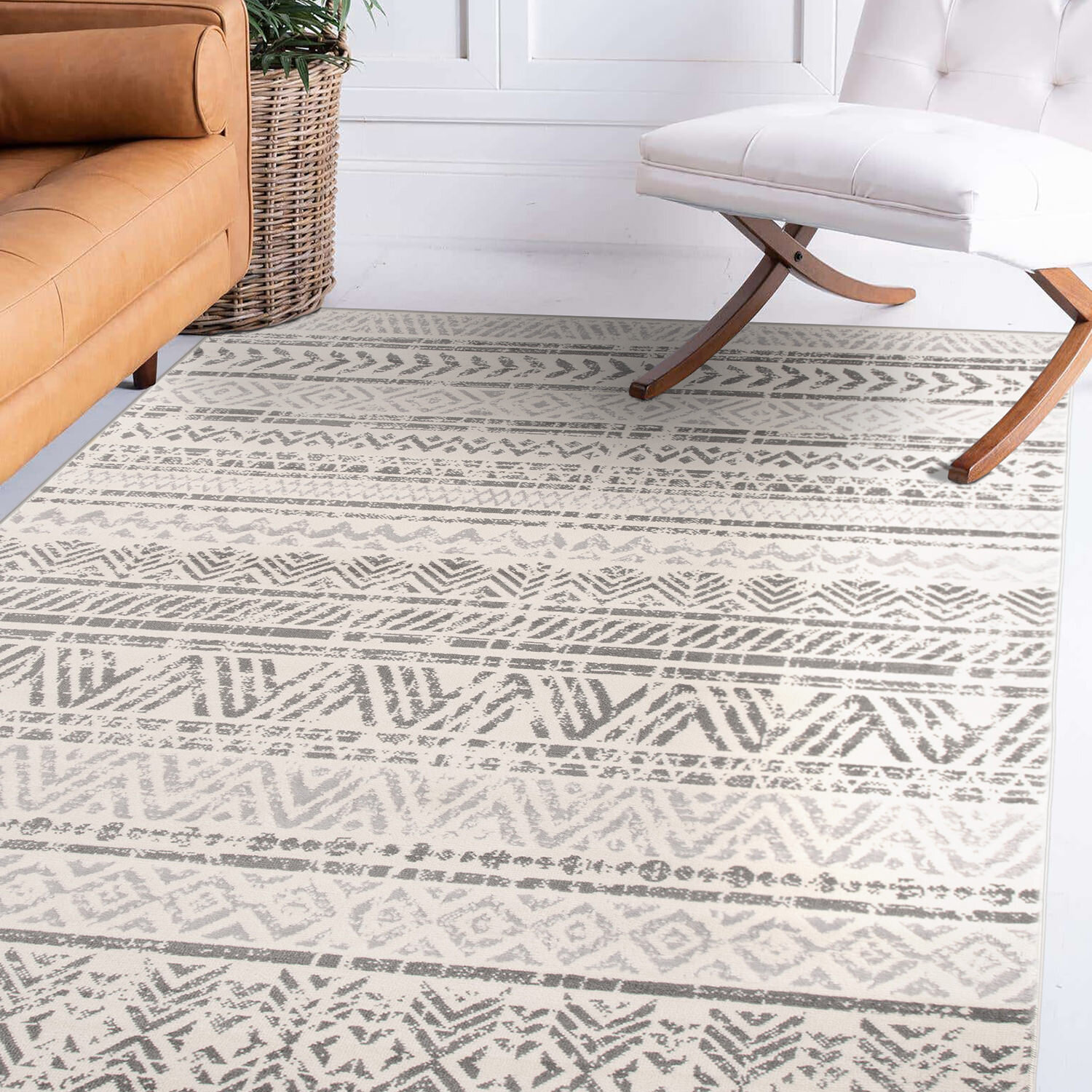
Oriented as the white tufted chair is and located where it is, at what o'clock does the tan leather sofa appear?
The tan leather sofa is roughly at 1 o'clock from the white tufted chair.

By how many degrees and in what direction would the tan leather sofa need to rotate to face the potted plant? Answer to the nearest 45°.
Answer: approximately 90° to its left

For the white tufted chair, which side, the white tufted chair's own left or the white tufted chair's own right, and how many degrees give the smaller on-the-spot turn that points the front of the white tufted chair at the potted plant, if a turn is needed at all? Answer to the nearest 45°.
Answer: approximately 45° to the white tufted chair's own right

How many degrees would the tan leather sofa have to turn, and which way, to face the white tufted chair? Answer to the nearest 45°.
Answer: approximately 45° to its left

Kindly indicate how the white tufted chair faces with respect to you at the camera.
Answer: facing the viewer and to the left of the viewer

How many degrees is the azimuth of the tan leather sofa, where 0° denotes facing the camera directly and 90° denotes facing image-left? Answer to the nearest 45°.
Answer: approximately 315°

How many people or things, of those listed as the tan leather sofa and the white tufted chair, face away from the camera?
0

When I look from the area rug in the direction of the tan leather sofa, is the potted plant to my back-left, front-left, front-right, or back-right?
front-right
